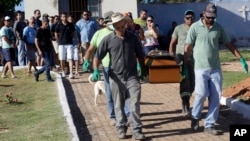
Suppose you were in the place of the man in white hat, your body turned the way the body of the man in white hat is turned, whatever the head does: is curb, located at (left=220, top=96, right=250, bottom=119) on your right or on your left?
on your left

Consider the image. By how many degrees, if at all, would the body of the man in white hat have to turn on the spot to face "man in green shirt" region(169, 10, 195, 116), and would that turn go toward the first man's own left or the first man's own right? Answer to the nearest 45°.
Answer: approximately 135° to the first man's own left

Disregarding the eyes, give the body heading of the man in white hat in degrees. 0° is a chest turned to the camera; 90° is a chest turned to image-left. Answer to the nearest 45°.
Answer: approximately 0°

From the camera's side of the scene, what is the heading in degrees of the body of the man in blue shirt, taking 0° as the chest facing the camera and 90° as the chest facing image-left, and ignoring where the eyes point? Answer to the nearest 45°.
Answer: approximately 0°

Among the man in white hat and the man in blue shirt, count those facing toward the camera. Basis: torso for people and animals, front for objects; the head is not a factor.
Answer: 2
